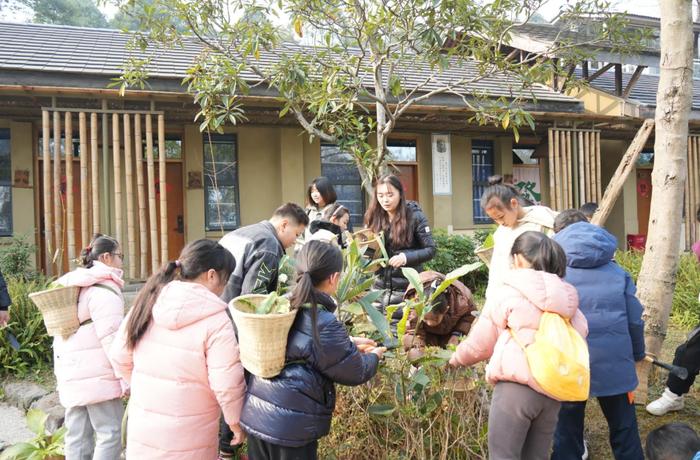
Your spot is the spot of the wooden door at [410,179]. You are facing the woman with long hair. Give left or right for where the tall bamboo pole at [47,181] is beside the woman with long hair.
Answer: right

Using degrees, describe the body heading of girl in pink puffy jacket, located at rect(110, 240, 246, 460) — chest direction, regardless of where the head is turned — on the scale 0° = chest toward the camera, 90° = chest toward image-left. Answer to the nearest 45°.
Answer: approximately 225°

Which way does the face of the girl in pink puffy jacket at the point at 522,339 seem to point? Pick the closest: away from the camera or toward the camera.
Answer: away from the camera

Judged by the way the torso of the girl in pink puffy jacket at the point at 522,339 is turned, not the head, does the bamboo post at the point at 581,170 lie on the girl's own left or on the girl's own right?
on the girl's own right

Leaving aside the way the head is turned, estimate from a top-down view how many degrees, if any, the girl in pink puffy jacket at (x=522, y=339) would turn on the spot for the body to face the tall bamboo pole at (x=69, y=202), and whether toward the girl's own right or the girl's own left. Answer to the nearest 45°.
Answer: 0° — they already face it

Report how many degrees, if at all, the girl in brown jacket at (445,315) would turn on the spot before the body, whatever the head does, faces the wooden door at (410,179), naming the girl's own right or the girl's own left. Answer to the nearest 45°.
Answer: approximately 135° to the girl's own right
